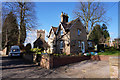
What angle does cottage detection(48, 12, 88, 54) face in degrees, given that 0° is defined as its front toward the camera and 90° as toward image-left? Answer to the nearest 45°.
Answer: approximately 45°
